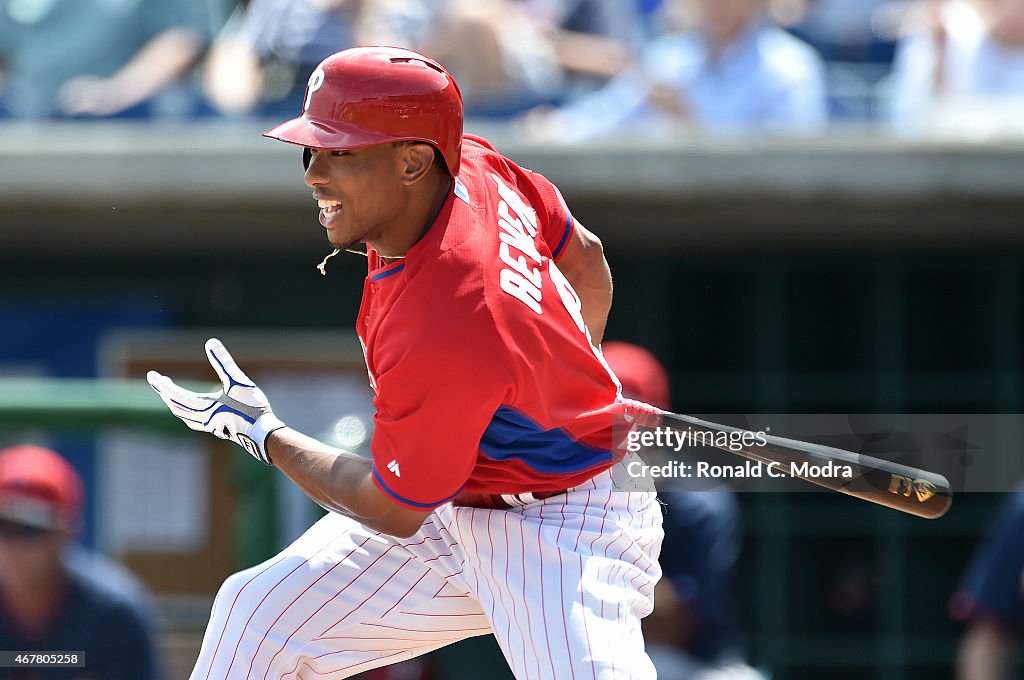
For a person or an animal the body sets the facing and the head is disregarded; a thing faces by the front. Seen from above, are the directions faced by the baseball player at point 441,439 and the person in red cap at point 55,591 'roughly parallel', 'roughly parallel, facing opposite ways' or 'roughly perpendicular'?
roughly perpendicular

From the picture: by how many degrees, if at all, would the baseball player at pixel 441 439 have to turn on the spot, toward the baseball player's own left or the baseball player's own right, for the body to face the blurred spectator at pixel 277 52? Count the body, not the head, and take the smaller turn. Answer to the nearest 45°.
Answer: approximately 90° to the baseball player's own right

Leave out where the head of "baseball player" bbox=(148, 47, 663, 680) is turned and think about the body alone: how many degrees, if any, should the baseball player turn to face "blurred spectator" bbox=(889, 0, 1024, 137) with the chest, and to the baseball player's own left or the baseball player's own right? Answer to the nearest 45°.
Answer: approximately 135° to the baseball player's own right

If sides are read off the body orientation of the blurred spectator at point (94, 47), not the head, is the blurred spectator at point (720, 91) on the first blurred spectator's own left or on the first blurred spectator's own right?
on the first blurred spectator's own left

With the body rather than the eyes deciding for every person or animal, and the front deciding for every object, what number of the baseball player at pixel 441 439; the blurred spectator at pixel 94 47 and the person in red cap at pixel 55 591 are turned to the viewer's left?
1

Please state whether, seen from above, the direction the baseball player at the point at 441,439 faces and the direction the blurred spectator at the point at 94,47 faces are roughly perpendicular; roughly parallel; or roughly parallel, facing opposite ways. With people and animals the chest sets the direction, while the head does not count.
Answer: roughly perpendicular

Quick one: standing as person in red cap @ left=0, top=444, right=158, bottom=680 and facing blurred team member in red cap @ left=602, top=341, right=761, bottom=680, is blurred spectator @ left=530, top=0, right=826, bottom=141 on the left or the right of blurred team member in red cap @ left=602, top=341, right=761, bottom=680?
left

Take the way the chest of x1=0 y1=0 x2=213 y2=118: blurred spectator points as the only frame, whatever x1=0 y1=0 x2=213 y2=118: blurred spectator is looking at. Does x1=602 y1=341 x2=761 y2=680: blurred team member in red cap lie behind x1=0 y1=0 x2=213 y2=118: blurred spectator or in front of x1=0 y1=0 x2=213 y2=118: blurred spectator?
in front

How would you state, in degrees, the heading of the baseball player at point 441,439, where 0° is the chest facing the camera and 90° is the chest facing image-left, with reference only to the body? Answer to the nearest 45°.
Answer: approximately 90°
